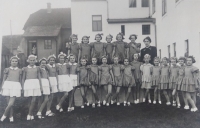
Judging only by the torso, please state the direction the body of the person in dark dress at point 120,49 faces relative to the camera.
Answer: toward the camera

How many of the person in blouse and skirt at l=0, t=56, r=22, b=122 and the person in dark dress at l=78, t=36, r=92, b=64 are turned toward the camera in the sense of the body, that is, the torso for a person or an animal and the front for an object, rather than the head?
2

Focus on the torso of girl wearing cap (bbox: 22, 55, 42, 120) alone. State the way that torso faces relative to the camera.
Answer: toward the camera

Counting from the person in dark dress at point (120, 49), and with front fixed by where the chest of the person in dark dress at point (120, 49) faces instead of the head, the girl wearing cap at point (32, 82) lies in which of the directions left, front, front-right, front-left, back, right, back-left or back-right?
front-right

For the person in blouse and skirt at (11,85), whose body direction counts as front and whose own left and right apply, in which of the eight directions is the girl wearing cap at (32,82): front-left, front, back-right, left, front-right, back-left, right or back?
left
